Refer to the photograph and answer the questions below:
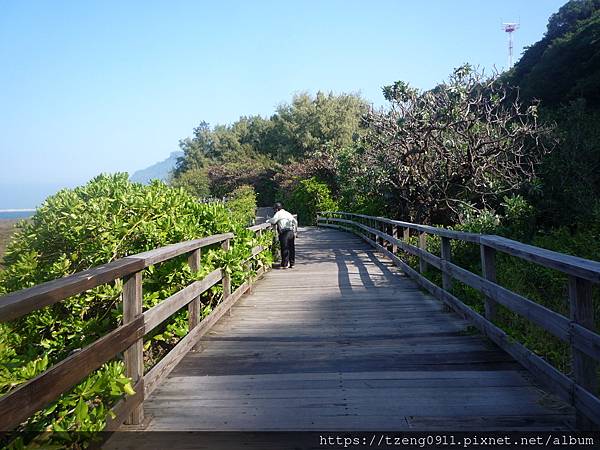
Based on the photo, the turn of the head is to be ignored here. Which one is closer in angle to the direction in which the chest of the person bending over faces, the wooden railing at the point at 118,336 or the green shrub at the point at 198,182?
the green shrub

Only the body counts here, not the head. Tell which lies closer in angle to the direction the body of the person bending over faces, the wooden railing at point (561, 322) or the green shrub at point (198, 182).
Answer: the green shrub

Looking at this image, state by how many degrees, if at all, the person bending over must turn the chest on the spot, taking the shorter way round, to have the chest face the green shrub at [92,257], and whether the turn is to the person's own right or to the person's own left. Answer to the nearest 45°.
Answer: approximately 135° to the person's own left

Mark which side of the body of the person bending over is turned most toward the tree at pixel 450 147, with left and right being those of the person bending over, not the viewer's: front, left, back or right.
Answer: right

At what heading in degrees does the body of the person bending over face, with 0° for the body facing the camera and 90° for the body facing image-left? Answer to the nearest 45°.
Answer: approximately 135°
